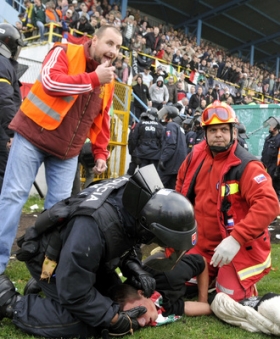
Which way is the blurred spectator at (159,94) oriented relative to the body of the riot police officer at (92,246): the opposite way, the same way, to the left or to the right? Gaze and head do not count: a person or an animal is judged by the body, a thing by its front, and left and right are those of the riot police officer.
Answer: to the right

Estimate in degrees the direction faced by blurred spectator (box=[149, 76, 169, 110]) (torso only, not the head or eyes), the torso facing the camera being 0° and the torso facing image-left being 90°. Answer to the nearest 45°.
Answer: approximately 0°

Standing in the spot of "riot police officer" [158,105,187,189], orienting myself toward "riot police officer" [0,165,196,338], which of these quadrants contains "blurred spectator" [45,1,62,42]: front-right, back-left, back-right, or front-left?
back-right

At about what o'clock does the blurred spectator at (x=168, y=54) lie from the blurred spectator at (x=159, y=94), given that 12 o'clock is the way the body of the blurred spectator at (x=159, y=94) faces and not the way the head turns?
the blurred spectator at (x=168, y=54) is roughly at 6 o'clock from the blurred spectator at (x=159, y=94).

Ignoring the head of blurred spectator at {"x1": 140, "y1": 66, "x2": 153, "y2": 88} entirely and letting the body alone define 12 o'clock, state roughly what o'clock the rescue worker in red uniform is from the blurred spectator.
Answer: The rescue worker in red uniform is roughly at 12 o'clock from the blurred spectator.

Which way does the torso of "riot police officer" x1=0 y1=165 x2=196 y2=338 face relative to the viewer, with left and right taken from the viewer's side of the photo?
facing to the right of the viewer
